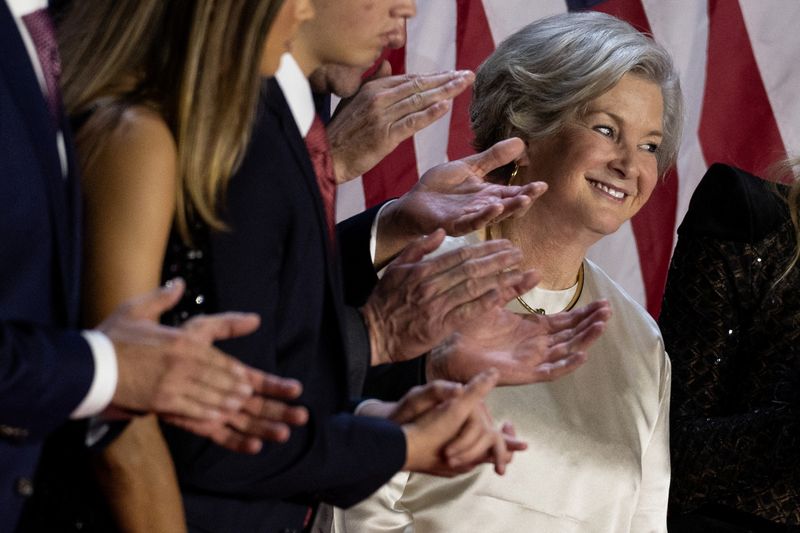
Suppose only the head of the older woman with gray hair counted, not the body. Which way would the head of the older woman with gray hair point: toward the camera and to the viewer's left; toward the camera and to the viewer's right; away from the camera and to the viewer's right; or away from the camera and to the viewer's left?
toward the camera and to the viewer's right

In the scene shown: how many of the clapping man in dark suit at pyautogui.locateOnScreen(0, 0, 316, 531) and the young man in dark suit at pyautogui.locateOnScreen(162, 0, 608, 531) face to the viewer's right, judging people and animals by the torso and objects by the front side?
2

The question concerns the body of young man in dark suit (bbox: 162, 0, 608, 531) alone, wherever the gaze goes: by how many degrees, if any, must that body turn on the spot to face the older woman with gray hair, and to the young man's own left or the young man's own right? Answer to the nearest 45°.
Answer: approximately 45° to the young man's own left

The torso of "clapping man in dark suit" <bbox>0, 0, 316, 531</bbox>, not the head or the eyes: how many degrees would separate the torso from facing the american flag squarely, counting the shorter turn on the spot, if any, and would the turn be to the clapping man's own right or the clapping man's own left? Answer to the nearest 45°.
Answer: approximately 45° to the clapping man's own left

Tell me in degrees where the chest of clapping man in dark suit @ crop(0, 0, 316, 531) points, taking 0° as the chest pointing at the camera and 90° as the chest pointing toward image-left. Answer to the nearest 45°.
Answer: approximately 270°

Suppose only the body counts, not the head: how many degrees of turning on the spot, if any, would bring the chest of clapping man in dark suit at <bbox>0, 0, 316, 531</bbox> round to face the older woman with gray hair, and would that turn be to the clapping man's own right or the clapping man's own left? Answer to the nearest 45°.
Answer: approximately 45° to the clapping man's own left

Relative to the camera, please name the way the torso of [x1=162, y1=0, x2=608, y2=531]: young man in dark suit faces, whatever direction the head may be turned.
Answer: to the viewer's right
